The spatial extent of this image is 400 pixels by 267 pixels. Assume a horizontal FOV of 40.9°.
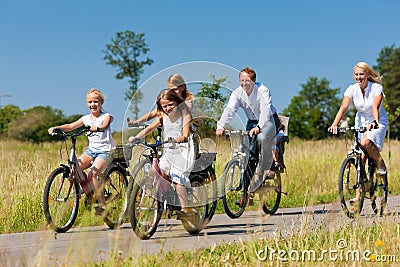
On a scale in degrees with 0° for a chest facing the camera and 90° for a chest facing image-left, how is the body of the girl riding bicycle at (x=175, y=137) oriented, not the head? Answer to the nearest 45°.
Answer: approximately 45°

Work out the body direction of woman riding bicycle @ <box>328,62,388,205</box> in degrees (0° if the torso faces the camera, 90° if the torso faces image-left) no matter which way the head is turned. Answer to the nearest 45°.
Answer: approximately 45°

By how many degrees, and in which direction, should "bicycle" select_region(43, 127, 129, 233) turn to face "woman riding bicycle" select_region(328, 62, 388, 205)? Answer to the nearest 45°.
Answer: approximately 135° to its left

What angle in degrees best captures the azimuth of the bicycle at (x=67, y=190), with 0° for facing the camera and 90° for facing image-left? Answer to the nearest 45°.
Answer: approximately 45°

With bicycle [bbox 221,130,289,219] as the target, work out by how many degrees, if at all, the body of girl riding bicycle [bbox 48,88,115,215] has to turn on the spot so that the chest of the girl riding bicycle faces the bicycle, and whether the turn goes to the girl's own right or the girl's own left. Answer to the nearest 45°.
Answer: approximately 135° to the girl's own left

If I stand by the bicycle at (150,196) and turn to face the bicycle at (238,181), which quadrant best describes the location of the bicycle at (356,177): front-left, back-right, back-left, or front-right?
front-right

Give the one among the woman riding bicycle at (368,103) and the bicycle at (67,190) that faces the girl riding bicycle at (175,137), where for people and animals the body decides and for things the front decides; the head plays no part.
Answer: the woman riding bicycle

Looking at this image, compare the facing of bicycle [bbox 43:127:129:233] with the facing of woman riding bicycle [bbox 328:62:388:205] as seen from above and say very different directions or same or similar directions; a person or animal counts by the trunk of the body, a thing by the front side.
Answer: same or similar directions

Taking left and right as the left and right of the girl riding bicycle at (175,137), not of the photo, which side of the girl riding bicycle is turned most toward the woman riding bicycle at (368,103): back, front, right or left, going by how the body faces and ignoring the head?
back

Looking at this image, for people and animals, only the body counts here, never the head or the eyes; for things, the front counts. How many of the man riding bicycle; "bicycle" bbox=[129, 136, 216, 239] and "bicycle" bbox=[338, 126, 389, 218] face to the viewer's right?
0

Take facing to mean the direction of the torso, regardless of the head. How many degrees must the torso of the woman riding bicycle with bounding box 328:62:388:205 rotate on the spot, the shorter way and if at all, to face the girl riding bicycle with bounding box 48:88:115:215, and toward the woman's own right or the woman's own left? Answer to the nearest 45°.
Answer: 0° — they already face them

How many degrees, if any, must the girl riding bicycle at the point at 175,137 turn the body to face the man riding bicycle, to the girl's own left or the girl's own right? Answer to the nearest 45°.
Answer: approximately 180°

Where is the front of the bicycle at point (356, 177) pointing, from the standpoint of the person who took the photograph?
facing the viewer and to the left of the viewer

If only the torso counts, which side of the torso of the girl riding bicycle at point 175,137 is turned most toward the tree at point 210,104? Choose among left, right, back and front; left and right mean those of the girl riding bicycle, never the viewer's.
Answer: back
